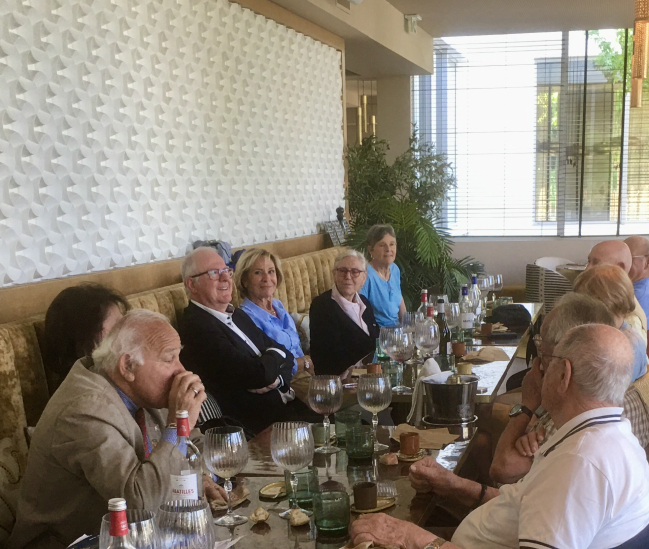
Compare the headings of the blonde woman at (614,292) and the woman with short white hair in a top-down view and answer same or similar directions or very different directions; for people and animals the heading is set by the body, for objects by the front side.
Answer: very different directions

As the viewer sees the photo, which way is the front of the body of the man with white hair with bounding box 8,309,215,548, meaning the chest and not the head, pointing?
to the viewer's right

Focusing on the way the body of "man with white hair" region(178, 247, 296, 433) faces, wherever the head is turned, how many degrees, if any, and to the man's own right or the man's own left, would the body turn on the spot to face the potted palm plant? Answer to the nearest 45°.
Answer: approximately 90° to the man's own left

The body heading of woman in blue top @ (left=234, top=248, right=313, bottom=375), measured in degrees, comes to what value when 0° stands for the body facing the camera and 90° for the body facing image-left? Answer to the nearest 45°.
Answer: approximately 315°

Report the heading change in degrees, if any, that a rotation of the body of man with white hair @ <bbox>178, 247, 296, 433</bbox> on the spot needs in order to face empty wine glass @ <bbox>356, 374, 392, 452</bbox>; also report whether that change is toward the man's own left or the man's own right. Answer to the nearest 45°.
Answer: approximately 45° to the man's own right

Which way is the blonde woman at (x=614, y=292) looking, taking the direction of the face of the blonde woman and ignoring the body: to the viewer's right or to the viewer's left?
to the viewer's left

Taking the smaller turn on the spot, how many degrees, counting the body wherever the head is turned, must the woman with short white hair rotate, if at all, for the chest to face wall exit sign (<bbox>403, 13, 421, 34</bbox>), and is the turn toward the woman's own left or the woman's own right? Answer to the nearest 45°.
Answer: approximately 135° to the woman's own left

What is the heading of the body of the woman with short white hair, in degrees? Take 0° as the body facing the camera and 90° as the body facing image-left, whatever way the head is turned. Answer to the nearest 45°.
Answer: approximately 315°

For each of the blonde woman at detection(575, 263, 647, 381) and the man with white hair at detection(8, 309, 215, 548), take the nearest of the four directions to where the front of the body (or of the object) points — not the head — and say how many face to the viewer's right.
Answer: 1

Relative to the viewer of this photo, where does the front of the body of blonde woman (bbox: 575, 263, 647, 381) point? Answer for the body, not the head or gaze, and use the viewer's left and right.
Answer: facing to the left of the viewer

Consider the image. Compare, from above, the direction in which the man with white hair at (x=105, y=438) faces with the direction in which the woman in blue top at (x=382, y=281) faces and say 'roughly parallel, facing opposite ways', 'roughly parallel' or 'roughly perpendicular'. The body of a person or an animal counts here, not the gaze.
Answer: roughly perpendicular
